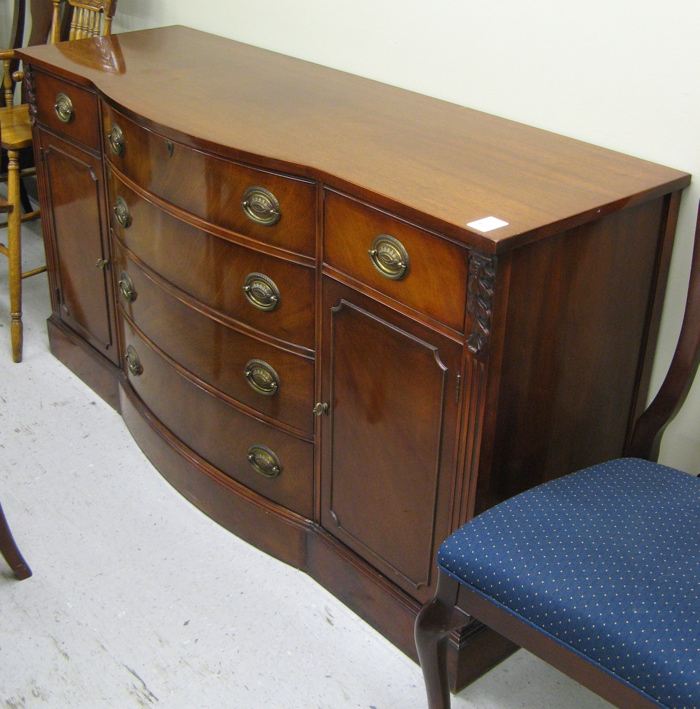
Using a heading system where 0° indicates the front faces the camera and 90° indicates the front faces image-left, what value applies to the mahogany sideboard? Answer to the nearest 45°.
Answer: approximately 45°

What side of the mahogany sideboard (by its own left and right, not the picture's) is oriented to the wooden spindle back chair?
right
